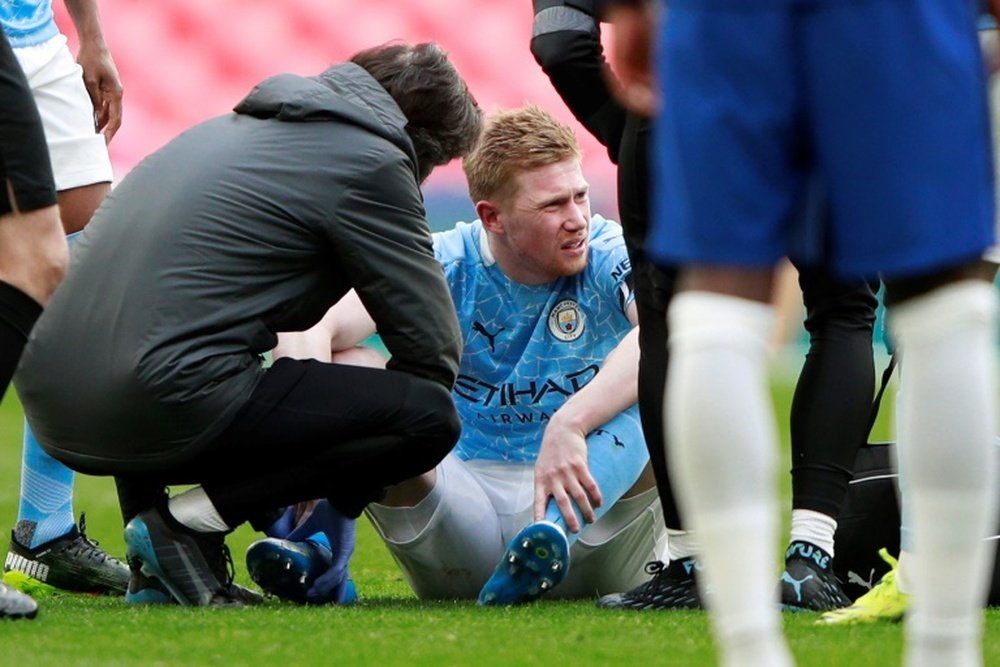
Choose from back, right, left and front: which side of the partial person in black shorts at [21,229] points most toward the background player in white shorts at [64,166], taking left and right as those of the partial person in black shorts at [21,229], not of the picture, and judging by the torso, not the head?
left

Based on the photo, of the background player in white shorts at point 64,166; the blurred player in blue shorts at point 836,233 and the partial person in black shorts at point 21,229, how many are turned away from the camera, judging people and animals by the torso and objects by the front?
1

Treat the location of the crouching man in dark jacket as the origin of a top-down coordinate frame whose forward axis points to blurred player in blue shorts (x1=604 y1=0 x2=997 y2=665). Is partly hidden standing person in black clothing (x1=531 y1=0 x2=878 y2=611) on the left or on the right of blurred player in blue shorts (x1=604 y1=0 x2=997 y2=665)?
left

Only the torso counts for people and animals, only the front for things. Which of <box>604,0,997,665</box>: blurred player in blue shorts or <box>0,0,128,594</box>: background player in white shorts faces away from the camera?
<box>604,0,997,665</box>: blurred player in blue shorts

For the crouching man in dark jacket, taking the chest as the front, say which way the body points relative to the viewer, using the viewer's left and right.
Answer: facing away from the viewer and to the right of the viewer

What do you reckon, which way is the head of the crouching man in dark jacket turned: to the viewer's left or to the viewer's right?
to the viewer's right

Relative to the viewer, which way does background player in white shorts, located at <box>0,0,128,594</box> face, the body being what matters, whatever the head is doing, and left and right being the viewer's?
facing to the right of the viewer

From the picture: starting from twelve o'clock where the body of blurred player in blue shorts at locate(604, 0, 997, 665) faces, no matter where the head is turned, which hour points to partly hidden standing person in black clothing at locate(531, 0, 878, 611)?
partly hidden standing person in black clothing at locate(531, 0, 878, 611) is roughly at 12 o'clock from blurred player in blue shorts at locate(604, 0, 997, 665).

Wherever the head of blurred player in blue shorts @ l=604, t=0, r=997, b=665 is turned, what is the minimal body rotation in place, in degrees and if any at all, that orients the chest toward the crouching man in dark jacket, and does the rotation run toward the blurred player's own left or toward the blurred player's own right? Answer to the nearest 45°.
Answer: approximately 45° to the blurred player's own left

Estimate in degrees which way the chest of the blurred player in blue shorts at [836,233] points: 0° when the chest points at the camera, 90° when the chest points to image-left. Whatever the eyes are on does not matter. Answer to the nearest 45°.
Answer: approximately 180°

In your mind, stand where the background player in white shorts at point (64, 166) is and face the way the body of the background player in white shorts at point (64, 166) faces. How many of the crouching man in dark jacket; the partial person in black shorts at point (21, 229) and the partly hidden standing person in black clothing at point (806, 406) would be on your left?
0

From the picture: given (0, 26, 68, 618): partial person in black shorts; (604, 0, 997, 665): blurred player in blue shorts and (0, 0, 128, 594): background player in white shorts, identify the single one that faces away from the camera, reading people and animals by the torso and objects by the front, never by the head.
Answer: (604, 0, 997, 665): blurred player in blue shorts

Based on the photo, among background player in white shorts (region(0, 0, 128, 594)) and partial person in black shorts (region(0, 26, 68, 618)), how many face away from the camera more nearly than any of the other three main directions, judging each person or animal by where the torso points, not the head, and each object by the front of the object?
0

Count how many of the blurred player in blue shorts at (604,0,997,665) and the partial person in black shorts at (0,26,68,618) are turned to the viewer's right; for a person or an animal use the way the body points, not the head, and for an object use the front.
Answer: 1

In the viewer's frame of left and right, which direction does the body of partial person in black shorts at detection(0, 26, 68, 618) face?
facing to the right of the viewer

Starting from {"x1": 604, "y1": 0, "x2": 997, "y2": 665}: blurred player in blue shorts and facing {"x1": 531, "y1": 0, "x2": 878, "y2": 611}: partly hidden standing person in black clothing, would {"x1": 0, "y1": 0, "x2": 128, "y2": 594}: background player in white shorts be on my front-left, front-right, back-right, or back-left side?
front-left
